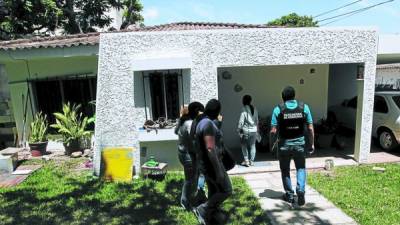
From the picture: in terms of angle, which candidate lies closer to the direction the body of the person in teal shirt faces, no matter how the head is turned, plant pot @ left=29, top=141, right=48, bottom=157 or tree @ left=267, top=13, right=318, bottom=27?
the tree

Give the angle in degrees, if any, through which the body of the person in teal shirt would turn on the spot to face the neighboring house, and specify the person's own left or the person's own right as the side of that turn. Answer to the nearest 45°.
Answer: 0° — they already face it

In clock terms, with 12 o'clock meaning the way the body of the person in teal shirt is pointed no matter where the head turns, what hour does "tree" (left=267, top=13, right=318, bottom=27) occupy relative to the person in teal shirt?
The tree is roughly at 12 o'clock from the person in teal shirt.

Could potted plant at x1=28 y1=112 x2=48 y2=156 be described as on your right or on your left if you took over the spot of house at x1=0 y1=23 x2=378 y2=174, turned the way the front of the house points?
on your right

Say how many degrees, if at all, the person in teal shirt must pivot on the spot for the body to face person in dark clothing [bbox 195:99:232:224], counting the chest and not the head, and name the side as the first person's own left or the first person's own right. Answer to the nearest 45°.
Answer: approximately 135° to the first person's own left

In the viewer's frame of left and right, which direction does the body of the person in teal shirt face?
facing away from the viewer

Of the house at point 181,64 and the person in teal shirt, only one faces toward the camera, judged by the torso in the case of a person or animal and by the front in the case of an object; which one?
the house

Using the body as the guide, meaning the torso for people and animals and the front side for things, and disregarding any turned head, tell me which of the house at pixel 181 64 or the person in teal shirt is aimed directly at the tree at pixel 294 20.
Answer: the person in teal shirt

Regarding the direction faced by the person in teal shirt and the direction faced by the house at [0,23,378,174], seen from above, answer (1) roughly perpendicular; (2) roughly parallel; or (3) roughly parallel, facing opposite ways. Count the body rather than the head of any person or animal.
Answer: roughly parallel, facing opposite ways

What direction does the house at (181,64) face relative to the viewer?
toward the camera

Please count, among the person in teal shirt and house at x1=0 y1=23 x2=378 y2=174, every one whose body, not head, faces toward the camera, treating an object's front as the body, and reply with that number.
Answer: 1

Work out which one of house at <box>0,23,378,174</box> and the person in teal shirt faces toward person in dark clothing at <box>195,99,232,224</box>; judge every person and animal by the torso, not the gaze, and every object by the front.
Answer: the house

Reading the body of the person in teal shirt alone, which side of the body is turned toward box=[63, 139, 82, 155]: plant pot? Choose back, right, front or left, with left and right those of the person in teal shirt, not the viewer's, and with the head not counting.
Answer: left
